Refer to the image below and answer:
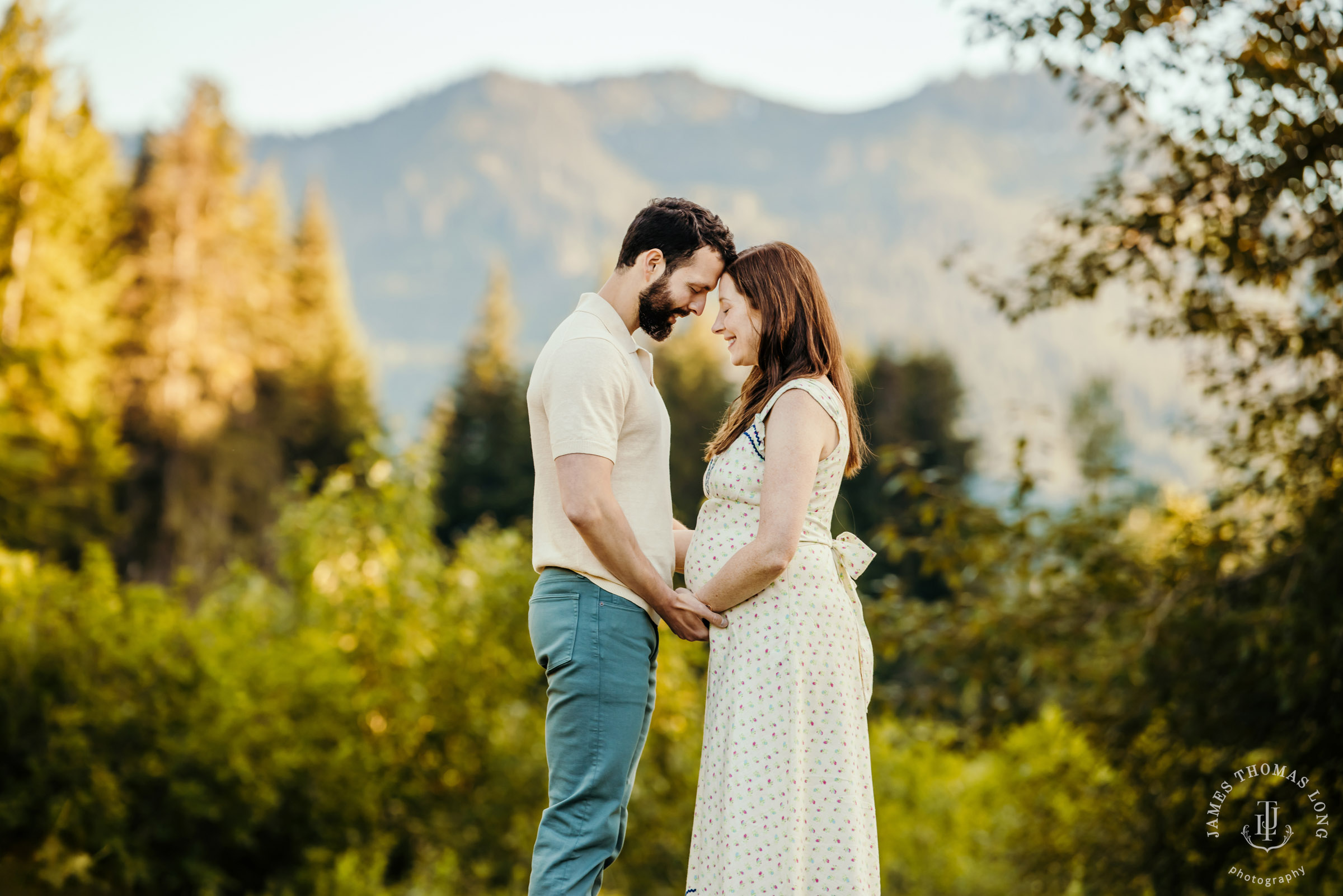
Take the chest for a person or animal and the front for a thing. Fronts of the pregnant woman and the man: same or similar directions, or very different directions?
very different directions

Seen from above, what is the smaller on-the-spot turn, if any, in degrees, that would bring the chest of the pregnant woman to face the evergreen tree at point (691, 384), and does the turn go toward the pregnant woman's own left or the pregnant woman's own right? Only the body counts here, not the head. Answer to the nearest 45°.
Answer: approximately 90° to the pregnant woman's own right

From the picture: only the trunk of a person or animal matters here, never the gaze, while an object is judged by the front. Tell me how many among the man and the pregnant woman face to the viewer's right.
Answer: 1

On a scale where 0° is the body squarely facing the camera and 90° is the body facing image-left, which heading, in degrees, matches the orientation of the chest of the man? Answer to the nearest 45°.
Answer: approximately 270°

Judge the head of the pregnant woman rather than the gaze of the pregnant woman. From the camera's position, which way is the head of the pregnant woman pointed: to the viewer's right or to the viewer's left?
to the viewer's left

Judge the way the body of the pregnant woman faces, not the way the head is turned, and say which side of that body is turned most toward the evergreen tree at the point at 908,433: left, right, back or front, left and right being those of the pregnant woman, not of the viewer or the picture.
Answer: right

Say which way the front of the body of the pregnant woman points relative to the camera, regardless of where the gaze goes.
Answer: to the viewer's left

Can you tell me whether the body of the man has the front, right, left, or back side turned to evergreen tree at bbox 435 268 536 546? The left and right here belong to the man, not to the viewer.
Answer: left

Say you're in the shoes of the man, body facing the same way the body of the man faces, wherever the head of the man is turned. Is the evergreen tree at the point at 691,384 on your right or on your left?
on your left

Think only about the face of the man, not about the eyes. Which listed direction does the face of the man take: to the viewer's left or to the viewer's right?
to the viewer's right
